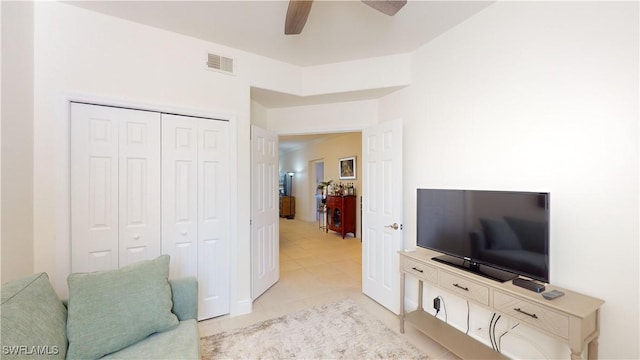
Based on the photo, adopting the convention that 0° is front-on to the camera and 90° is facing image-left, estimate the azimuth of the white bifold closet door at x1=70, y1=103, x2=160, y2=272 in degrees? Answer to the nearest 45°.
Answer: approximately 315°

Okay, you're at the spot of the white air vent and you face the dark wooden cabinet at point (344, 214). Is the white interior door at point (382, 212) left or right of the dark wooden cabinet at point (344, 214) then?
right

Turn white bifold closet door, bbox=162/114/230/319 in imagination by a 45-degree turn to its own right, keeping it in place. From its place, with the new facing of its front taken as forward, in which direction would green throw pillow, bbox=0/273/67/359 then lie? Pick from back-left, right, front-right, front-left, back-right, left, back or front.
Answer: front-right

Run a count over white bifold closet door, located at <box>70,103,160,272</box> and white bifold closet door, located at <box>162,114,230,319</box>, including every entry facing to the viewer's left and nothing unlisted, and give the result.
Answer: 0

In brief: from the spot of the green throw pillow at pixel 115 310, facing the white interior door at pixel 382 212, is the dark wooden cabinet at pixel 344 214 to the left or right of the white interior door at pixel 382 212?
left

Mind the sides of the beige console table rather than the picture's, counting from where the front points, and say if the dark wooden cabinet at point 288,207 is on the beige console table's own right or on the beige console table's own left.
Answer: on the beige console table's own right

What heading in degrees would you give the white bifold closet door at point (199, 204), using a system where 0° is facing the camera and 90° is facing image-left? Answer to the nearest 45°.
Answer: approximately 315°

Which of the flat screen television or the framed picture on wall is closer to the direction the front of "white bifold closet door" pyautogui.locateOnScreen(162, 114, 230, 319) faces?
the flat screen television

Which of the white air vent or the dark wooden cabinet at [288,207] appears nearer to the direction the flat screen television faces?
the white air vent

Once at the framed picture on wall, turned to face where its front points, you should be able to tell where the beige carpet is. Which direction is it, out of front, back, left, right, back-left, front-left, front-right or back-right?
front-left

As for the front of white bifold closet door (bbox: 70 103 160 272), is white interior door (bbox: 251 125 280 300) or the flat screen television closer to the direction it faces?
the flat screen television

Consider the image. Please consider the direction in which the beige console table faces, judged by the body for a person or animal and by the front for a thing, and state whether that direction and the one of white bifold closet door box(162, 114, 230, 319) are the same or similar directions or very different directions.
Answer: very different directions

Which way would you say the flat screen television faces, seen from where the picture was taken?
facing the viewer and to the left of the viewer

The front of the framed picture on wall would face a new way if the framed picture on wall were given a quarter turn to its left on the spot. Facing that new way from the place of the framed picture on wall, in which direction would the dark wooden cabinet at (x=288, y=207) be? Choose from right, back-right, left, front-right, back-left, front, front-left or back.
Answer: back

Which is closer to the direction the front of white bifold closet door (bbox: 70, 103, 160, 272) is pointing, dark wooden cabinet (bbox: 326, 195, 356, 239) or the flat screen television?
the flat screen television

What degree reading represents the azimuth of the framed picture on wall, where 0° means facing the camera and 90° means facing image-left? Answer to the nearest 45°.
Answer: approximately 45°

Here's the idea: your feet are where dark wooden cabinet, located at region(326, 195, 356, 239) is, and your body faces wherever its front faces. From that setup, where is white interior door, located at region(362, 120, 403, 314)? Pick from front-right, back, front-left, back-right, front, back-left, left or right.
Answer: front-left
